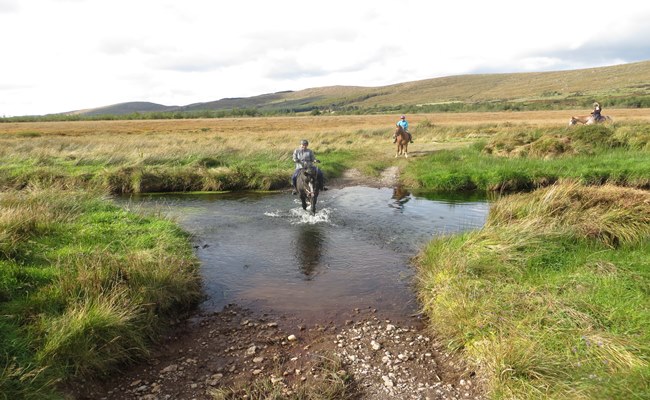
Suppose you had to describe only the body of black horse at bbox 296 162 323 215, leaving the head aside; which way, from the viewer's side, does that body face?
toward the camera

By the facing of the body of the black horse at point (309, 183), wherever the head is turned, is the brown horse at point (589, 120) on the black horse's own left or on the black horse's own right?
on the black horse's own left

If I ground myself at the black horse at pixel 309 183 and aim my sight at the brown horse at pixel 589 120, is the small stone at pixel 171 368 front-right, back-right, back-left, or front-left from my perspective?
back-right

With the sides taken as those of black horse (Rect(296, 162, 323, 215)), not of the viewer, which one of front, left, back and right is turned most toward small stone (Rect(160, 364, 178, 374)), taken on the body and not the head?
front

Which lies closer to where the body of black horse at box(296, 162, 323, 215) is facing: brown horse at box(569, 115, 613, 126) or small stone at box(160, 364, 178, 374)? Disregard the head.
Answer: the small stone
